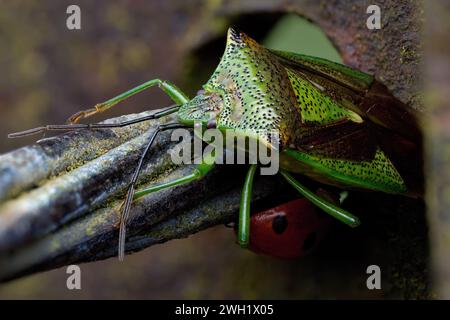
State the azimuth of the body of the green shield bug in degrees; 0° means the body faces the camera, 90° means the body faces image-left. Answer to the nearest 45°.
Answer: approximately 90°
